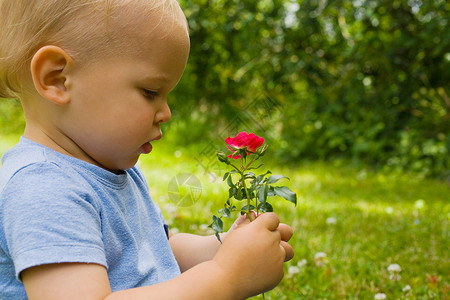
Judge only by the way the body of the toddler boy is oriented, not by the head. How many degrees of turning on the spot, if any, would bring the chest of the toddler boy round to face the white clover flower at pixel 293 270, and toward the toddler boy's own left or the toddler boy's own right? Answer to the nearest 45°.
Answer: approximately 45° to the toddler boy's own left

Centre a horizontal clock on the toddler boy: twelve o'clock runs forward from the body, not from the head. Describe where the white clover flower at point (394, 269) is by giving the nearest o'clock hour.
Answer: The white clover flower is roughly at 11 o'clock from the toddler boy.

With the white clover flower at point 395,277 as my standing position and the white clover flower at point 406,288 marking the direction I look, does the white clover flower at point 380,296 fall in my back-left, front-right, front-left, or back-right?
front-right

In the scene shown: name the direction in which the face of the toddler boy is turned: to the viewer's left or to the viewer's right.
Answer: to the viewer's right

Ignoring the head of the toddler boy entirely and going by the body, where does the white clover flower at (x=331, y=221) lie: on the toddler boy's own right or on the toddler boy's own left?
on the toddler boy's own left

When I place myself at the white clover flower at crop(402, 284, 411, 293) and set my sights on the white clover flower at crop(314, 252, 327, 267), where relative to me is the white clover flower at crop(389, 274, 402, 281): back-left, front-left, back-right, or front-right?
front-right

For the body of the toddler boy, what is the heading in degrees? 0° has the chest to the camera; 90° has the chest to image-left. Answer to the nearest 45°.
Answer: approximately 270°

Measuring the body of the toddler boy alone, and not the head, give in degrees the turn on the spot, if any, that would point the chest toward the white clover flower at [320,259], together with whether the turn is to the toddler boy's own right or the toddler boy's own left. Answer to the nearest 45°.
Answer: approximately 45° to the toddler boy's own left

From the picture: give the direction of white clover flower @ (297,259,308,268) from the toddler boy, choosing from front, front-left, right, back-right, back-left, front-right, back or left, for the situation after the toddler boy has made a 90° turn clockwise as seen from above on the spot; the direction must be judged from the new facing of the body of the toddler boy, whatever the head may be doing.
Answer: back-left

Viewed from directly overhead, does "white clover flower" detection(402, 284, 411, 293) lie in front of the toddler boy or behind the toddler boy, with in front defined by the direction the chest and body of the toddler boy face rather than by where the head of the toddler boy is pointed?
in front

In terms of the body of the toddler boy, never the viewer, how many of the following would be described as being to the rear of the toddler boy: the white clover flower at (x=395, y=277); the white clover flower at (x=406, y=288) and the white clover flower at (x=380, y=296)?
0
